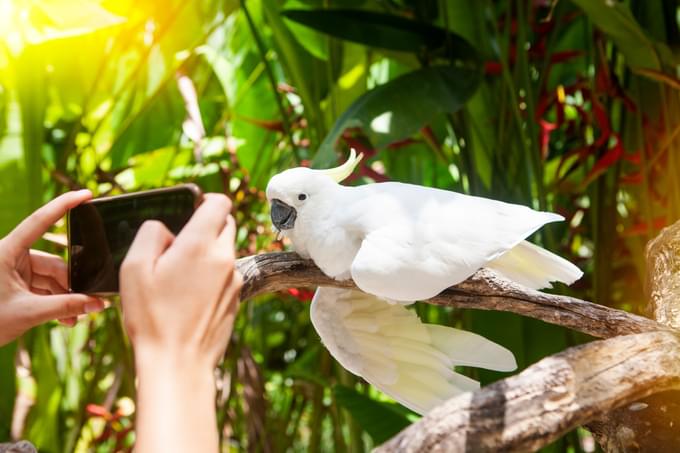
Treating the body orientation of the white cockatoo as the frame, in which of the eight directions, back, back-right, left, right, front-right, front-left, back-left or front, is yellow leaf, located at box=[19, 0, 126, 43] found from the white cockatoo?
front-right

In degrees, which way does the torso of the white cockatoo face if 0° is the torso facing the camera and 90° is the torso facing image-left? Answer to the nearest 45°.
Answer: approximately 90°

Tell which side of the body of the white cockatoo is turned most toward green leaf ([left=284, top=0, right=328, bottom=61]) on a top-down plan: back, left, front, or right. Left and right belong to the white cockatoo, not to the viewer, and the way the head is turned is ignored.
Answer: right
